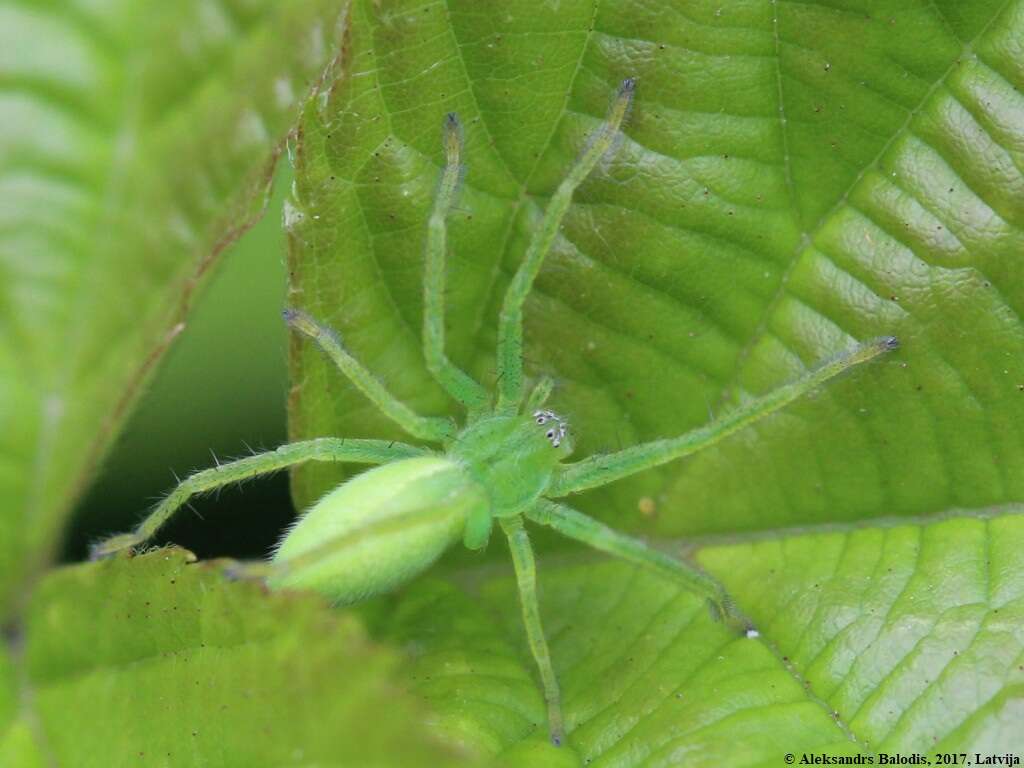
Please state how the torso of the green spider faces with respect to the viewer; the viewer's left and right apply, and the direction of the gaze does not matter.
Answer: facing away from the viewer and to the right of the viewer
